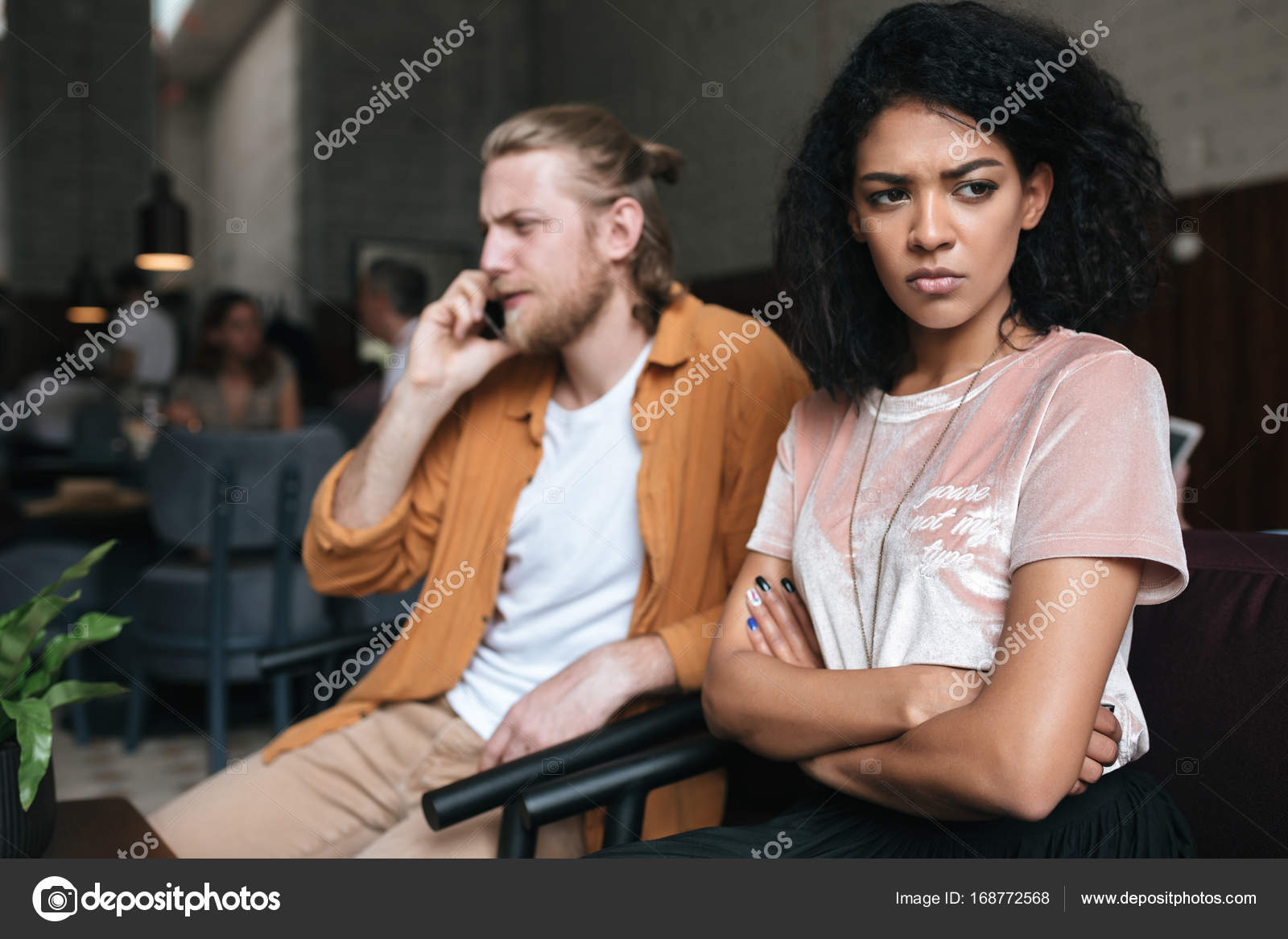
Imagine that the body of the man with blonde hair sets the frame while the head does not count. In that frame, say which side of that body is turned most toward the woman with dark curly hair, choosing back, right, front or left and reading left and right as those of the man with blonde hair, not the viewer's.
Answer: left

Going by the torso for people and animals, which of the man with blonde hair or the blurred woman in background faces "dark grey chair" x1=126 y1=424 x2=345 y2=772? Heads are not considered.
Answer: the blurred woman in background

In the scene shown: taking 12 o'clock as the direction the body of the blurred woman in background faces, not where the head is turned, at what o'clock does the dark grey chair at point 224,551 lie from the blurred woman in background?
The dark grey chair is roughly at 12 o'clock from the blurred woman in background.

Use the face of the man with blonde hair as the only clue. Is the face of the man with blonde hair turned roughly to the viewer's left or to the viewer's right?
to the viewer's left

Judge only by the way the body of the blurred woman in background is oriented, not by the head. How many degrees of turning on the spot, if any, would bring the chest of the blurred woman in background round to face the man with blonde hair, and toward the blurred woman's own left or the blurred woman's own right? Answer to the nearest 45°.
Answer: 0° — they already face them

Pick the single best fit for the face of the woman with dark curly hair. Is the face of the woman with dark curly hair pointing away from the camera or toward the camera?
toward the camera

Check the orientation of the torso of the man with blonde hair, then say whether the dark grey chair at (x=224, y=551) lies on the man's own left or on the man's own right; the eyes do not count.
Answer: on the man's own right

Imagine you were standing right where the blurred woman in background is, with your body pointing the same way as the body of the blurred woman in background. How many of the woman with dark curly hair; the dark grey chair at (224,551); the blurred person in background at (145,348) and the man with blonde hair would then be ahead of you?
3

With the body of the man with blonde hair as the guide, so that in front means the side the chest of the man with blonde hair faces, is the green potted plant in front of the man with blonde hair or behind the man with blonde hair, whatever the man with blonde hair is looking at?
in front

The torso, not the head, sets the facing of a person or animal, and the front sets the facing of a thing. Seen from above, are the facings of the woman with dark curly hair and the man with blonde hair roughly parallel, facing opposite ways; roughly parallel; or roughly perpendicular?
roughly parallel

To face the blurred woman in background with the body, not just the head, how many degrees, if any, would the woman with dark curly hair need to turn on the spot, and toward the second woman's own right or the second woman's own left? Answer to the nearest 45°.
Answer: approximately 90° to the second woman's own right

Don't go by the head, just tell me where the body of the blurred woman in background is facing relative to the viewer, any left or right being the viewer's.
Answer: facing the viewer

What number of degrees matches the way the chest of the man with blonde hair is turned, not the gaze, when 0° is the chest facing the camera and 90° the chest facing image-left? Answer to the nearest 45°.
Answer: approximately 45°

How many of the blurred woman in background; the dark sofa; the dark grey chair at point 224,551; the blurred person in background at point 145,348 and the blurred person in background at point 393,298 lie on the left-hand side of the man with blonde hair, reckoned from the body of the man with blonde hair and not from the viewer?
1

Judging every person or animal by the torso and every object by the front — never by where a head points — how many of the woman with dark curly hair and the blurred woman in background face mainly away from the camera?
0

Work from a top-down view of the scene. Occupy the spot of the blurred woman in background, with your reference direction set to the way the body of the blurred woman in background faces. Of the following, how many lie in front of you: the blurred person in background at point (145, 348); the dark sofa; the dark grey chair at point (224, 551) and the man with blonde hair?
3

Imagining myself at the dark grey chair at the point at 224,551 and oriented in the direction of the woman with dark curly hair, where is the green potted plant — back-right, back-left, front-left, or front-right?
front-right

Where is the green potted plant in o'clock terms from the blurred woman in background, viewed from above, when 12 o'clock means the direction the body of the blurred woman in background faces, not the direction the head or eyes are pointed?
The green potted plant is roughly at 12 o'clock from the blurred woman in background.
